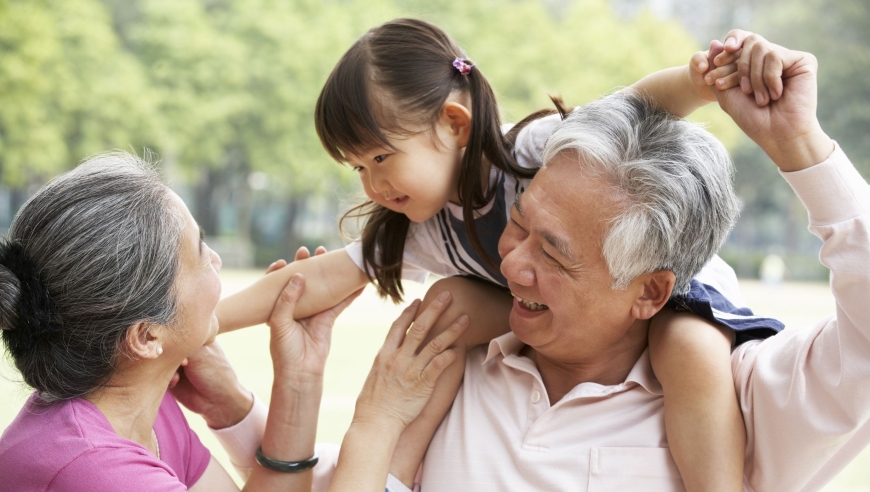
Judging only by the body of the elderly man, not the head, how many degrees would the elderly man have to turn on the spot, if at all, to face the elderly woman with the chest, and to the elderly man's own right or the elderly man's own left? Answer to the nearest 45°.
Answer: approximately 45° to the elderly man's own right

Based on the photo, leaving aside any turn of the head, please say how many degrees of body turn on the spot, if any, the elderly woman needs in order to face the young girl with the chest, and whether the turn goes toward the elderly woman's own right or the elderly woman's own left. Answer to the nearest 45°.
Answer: approximately 45° to the elderly woman's own left

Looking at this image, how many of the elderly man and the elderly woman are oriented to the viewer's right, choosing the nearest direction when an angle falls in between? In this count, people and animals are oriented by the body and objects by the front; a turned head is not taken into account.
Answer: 1

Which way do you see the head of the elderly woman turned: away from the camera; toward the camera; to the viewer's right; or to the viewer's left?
to the viewer's right

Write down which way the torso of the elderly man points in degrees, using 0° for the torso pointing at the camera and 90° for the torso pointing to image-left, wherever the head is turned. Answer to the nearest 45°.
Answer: approximately 45°

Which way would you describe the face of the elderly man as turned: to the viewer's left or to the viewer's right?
to the viewer's left

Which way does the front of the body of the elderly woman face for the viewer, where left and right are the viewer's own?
facing to the right of the viewer

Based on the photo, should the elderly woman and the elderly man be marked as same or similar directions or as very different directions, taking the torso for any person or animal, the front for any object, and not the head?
very different directions

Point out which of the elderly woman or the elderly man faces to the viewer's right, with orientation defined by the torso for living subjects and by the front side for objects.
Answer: the elderly woman

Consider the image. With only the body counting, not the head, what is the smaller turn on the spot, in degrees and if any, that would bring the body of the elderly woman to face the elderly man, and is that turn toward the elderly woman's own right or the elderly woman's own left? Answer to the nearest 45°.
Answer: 0° — they already face them

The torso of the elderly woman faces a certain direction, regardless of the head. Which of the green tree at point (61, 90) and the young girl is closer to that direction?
the young girl
